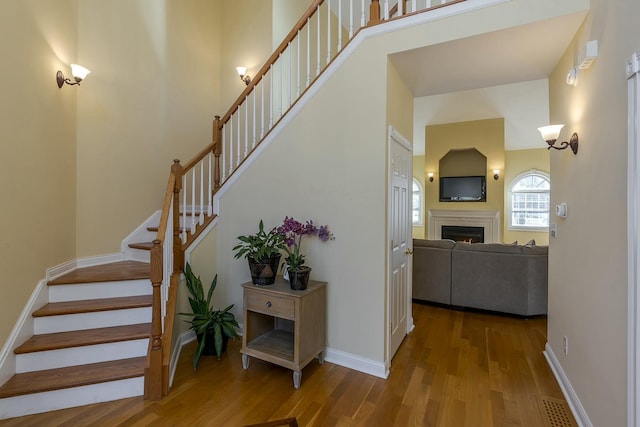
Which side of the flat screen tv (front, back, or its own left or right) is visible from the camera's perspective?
front

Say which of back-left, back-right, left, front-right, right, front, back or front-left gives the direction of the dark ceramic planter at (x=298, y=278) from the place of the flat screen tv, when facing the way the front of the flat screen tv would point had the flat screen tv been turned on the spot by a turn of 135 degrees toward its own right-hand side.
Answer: back-left

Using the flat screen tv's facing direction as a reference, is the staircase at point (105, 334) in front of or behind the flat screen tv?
in front

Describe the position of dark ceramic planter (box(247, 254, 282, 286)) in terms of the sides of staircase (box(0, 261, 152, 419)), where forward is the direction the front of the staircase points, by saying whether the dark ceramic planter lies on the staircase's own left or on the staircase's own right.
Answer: on the staircase's own left

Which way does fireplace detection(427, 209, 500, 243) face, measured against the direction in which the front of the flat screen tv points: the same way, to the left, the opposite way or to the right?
the same way

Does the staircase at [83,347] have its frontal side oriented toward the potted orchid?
no

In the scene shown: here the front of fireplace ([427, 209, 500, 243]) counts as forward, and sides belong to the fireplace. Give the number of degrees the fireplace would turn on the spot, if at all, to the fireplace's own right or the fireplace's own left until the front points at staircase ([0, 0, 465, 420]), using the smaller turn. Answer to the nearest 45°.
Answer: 0° — it already faces it

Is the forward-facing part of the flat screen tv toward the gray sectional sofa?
yes

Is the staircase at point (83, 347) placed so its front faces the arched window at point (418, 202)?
no

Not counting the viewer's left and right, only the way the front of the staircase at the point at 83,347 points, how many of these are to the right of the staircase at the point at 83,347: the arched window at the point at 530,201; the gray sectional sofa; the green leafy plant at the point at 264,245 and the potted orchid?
0

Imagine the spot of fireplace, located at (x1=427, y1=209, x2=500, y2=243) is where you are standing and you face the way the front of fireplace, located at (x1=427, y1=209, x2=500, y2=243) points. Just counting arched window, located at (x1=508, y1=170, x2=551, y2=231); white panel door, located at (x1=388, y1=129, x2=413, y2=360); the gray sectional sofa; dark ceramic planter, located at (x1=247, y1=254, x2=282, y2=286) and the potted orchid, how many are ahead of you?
4

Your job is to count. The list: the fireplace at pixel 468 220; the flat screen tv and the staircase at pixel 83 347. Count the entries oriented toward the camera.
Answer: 3

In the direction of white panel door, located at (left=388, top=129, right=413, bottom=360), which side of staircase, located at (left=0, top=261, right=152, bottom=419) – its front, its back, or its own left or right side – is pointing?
left

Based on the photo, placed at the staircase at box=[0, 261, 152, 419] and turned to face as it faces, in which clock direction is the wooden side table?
The wooden side table is roughly at 10 o'clock from the staircase.

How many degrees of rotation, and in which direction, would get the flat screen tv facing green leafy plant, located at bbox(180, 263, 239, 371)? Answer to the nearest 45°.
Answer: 0° — it already faces it

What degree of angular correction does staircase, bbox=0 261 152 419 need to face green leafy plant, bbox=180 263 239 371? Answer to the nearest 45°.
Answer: approximately 90° to its left

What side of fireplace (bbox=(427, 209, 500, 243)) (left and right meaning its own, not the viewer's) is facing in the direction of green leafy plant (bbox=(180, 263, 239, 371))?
front

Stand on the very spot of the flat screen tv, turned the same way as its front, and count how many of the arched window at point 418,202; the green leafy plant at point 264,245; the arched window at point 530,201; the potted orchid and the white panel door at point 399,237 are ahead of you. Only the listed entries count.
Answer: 3

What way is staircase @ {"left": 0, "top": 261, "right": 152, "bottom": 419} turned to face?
toward the camera
